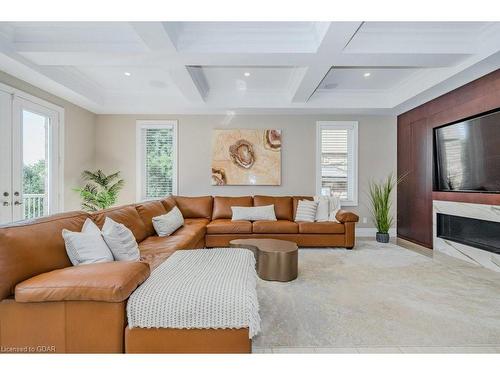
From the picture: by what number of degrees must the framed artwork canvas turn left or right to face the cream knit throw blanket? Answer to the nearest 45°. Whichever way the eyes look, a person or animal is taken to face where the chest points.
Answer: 0° — it already faces it

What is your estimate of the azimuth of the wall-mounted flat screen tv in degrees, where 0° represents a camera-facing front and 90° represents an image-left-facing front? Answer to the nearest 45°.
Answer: approximately 45°

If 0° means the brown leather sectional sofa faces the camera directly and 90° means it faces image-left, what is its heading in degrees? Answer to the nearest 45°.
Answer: approximately 315°

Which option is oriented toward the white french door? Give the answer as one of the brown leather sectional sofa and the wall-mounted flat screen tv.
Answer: the wall-mounted flat screen tv

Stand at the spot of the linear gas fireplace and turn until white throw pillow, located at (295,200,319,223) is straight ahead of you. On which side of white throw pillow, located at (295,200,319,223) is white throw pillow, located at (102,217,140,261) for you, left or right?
left

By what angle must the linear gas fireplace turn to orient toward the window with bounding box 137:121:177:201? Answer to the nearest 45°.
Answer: approximately 45° to its right

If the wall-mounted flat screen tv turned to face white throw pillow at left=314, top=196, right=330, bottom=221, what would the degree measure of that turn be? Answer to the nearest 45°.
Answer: approximately 45° to its right

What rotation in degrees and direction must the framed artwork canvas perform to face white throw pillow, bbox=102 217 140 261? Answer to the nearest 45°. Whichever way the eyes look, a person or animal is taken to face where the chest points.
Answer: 0° — it already faces it

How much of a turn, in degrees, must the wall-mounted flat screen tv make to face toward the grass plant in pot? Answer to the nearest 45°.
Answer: approximately 90° to its right

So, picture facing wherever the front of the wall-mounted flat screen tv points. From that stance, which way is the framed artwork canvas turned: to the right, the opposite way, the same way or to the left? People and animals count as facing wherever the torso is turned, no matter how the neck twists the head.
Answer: to the left

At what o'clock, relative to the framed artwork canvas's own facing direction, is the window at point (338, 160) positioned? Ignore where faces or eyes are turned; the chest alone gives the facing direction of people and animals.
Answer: The window is roughly at 9 o'clock from the framed artwork canvas.

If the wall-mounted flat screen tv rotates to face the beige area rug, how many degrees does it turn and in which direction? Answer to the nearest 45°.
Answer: approximately 45° to its left

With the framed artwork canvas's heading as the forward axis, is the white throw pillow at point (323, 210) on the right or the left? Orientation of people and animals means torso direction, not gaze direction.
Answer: on its left

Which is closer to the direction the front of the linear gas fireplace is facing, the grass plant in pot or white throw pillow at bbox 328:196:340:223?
the white throw pillow

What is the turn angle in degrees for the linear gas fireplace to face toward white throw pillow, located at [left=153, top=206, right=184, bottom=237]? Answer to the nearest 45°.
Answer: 0° — it already faces it
